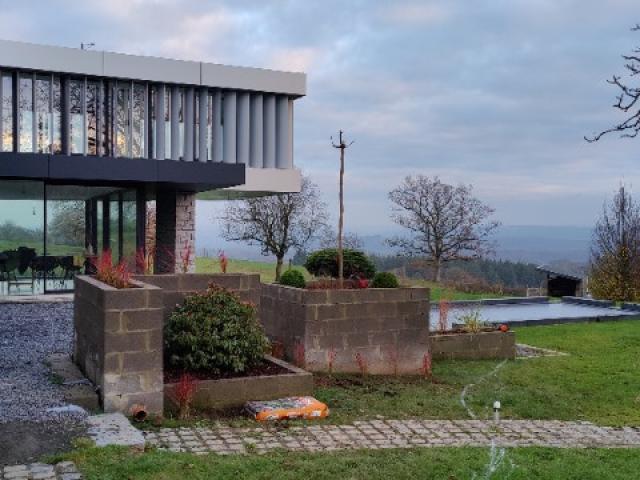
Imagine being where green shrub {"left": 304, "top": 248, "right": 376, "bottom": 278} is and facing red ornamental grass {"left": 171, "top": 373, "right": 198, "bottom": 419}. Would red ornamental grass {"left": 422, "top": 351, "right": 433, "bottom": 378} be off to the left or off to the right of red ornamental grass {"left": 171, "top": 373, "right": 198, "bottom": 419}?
left
